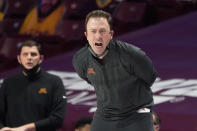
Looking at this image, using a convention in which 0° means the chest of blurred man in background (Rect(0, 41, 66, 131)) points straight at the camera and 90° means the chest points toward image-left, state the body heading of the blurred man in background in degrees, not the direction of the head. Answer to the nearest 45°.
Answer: approximately 0°

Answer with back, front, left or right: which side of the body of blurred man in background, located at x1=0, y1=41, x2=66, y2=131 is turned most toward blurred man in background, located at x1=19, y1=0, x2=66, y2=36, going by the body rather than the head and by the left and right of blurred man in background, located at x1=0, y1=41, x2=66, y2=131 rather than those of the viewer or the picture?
back
